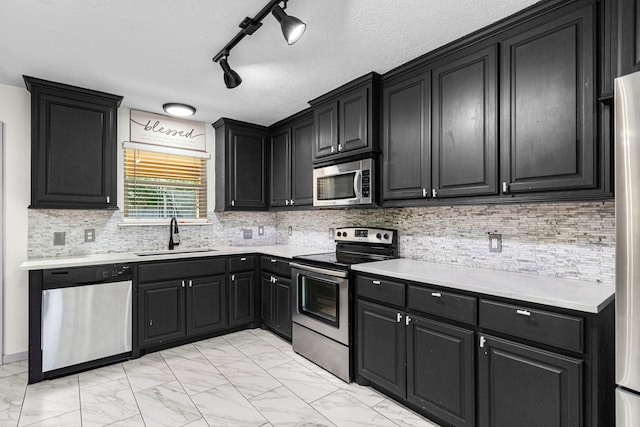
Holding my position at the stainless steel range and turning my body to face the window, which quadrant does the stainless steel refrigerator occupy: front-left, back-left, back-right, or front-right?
back-left

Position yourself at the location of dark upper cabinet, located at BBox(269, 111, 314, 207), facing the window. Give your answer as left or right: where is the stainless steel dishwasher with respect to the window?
left

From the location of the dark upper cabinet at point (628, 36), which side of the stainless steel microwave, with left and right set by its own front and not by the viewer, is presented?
left

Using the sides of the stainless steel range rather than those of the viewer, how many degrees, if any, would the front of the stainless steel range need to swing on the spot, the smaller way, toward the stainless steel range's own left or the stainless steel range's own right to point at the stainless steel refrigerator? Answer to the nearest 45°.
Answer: approximately 90° to the stainless steel range's own left
